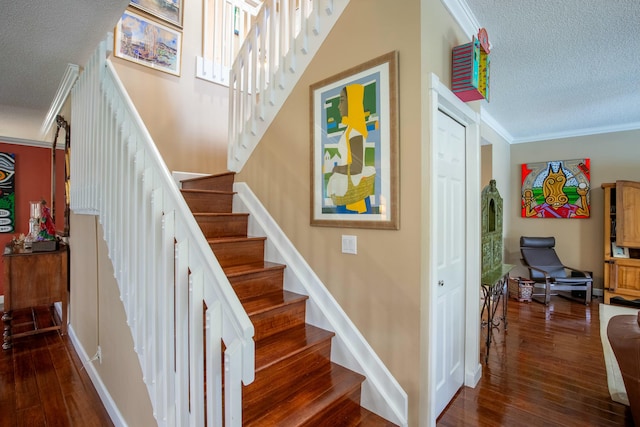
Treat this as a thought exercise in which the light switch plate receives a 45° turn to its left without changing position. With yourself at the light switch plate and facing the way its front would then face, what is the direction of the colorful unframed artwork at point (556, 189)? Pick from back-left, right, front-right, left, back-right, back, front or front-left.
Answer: back-left

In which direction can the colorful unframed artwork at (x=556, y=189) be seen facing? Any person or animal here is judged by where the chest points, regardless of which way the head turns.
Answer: toward the camera

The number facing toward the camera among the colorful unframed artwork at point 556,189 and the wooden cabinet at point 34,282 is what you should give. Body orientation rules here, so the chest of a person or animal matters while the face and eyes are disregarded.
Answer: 1

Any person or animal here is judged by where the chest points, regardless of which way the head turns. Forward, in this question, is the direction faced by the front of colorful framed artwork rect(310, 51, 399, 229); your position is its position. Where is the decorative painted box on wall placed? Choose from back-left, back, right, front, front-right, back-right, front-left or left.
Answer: back-left

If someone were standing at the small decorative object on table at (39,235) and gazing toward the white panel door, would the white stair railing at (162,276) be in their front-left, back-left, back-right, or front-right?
front-right

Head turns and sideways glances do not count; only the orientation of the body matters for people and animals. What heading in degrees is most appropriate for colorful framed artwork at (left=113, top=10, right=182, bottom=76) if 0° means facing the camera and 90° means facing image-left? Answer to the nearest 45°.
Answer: approximately 315°

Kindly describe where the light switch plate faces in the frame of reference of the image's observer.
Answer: facing the viewer and to the left of the viewer

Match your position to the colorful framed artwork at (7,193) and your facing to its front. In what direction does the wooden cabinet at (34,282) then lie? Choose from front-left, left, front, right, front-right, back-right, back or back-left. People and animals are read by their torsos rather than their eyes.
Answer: front

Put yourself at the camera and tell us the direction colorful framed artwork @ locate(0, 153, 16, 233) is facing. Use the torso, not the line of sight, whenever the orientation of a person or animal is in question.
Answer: facing the viewer

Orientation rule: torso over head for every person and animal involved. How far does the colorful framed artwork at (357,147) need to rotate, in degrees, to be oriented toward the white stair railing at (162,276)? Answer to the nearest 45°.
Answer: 0° — it already faces it

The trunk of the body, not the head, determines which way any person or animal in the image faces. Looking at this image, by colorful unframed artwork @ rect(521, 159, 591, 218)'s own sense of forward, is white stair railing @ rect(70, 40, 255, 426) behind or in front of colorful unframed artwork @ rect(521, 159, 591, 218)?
in front
